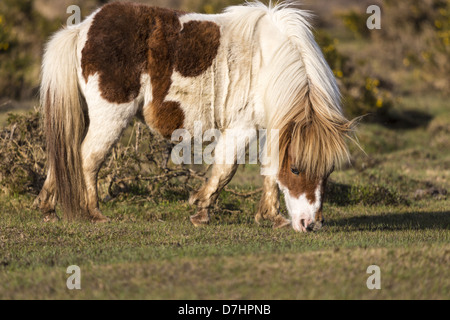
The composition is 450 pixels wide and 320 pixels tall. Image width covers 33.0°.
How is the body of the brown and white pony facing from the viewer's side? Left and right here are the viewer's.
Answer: facing to the right of the viewer

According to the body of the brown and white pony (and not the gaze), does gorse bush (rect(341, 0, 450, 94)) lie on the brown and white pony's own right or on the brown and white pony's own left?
on the brown and white pony's own left

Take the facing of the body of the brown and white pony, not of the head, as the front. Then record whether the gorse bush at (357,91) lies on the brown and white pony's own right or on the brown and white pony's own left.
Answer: on the brown and white pony's own left
